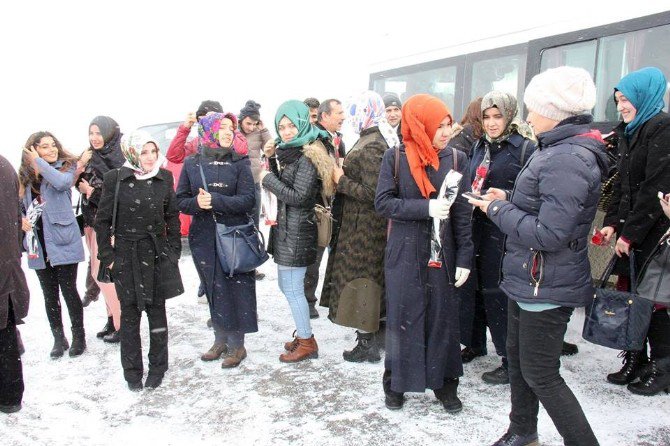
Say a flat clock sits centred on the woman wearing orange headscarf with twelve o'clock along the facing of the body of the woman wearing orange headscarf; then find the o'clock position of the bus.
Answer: The bus is roughly at 8 o'clock from the woman wearing orange headscarf.

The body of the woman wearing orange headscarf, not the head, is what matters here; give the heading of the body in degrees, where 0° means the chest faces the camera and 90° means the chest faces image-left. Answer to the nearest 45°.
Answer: approximately 315°

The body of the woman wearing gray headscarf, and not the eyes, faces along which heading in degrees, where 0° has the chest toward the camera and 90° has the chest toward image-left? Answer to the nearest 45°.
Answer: approximately 45°

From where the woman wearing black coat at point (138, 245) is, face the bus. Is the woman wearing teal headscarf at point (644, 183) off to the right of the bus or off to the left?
right

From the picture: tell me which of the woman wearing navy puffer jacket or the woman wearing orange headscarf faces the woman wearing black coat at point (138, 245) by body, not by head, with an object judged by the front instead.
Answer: the woman wearing navy puffer jacket

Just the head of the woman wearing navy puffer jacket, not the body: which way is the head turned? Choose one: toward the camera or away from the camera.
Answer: away from the camera

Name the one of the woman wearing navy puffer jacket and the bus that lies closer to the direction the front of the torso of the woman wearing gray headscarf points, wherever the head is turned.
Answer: the woman wearing navy puffer jacket

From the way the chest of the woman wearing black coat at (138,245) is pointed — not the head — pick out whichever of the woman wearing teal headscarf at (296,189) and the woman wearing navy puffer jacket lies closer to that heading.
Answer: the woman wearing navy puffer jacket

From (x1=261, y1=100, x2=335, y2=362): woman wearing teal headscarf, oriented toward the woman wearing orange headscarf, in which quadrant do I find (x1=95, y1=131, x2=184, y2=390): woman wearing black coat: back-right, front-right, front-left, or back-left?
back-right

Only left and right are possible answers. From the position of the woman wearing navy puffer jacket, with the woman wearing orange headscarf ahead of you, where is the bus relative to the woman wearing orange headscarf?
right

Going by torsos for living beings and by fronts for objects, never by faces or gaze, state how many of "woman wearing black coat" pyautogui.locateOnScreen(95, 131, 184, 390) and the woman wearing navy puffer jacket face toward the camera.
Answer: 1

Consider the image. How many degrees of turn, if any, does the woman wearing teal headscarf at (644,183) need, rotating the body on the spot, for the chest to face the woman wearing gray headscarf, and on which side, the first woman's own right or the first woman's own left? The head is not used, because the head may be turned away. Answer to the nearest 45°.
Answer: approximately 45° to the first woman's own right
